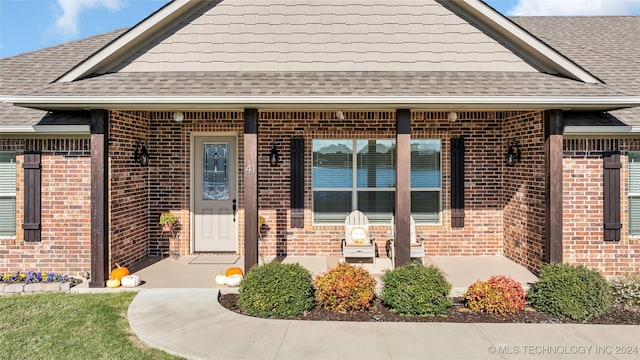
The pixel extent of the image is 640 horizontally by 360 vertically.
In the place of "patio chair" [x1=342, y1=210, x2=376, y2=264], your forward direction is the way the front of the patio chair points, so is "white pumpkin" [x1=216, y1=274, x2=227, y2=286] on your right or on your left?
on your right

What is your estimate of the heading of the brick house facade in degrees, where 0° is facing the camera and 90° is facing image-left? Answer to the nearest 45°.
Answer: approximately 0°

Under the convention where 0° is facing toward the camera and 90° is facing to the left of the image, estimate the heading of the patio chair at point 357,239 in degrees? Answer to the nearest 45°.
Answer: approximately 0°

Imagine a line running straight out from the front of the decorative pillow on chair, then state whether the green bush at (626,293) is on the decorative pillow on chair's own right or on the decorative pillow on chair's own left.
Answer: on the decorative pillow on chair's own left

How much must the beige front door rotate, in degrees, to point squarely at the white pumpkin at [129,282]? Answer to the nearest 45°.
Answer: approximately 45° to its right

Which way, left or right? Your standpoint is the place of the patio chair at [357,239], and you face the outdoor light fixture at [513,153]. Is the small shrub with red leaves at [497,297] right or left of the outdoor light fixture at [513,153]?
right

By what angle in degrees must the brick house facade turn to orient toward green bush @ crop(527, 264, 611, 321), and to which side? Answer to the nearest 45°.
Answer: approximately 45° to its left

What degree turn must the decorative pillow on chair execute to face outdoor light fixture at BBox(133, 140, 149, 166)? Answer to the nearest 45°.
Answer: approximately 90° to its right

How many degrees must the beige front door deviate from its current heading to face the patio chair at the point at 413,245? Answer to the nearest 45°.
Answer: approximately 45° to its left

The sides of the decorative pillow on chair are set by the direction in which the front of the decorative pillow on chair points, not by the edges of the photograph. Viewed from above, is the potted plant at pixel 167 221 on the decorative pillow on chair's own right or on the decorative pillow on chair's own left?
on the decorative pillow on chair's own right

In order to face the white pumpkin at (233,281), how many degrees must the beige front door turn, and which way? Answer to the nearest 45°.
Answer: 0° — it already faces it
